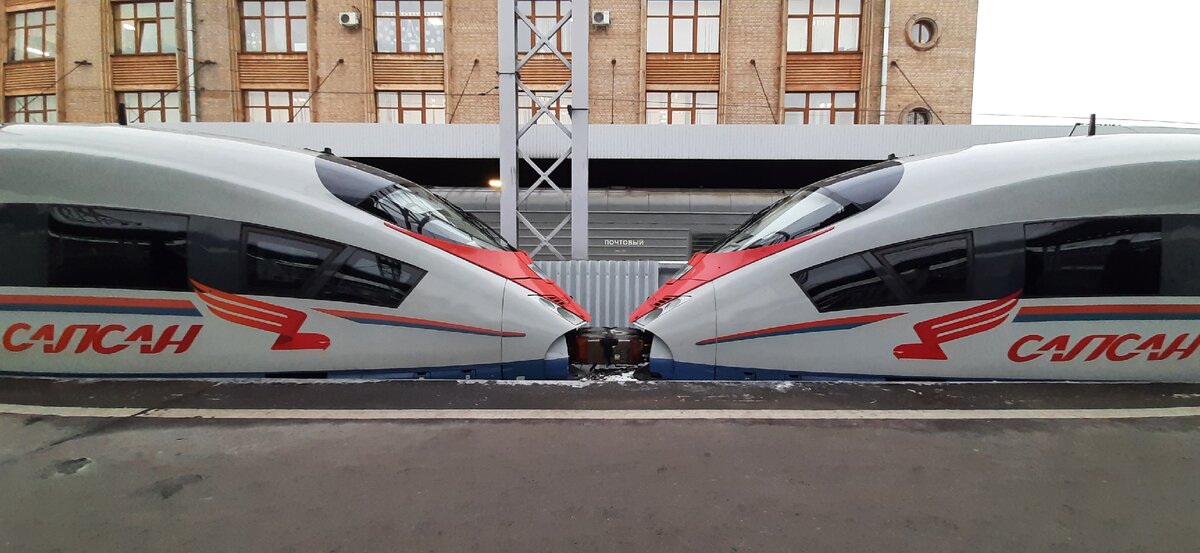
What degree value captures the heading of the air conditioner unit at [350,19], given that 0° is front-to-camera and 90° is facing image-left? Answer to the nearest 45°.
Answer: approximately 0°

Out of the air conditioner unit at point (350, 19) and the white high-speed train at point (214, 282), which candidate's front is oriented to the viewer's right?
the white high-speed train

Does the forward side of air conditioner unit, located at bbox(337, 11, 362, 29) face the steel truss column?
yes

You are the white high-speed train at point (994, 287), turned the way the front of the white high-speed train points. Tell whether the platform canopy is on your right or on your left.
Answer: on your right

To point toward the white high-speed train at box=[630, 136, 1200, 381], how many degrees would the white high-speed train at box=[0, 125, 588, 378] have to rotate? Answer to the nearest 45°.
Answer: approximately 45° to its right

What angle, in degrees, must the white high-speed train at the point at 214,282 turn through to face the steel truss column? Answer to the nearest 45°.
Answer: approximately 45° to its left

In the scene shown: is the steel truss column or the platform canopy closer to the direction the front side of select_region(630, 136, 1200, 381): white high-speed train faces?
the steel truss column

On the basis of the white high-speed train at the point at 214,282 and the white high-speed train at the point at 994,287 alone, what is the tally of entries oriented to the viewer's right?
1

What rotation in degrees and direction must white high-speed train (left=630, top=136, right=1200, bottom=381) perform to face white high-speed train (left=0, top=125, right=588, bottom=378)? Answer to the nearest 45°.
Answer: approximately 45° to its left

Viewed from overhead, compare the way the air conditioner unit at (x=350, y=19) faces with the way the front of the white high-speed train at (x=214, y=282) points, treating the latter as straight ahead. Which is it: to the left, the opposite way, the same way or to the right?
to the right

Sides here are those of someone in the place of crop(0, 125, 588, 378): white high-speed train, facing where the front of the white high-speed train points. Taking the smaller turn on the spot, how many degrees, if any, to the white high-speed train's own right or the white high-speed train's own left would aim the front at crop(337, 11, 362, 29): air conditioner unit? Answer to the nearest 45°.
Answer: approximately 90° to the white high-speed train's own left

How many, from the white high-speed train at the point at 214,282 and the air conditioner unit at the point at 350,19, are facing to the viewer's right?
1

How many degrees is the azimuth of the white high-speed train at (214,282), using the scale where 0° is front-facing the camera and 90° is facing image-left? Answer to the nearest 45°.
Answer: approximately 270°

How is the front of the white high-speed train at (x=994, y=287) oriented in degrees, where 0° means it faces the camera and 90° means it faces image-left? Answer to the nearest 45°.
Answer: approximately 90°
